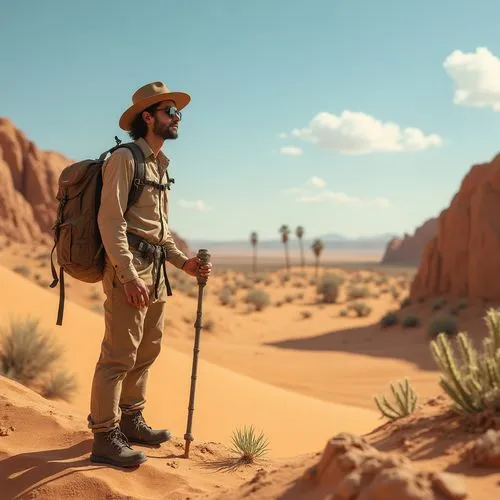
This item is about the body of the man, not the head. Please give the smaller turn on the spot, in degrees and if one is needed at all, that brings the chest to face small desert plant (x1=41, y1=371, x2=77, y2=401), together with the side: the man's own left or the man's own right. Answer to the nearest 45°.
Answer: approximately 90° to the man's own left

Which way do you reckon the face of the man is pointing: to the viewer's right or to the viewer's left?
to the viewer's right

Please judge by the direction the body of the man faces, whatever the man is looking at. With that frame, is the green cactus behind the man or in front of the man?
in front

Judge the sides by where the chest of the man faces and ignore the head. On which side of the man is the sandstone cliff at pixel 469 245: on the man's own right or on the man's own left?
on the man's own left

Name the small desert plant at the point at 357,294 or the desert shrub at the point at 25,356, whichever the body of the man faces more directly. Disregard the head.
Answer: the small desert plant

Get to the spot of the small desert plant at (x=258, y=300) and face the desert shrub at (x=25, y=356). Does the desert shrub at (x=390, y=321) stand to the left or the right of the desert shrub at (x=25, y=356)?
left

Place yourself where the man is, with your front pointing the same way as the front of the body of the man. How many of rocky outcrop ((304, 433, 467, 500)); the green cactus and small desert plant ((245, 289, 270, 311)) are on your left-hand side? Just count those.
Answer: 1

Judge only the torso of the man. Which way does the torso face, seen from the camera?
to the viewer's right

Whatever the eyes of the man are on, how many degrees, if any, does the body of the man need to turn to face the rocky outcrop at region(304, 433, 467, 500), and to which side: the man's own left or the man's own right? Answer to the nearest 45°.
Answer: approximately 45° to the man's own right

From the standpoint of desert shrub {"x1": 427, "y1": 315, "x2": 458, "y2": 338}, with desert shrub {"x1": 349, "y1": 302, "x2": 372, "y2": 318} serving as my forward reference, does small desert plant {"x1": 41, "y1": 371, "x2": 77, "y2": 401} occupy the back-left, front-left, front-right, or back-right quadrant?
back-left

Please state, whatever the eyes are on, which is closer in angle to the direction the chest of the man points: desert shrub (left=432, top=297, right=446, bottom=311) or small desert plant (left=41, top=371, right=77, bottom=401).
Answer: the desert shrub

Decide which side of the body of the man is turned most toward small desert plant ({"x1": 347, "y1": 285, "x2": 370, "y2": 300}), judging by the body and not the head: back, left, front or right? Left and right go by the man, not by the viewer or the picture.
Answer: left

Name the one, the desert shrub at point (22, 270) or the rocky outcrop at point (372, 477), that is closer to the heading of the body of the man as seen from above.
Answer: the rocky outcrop

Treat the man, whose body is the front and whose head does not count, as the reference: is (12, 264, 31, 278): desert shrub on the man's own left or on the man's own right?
on the man's own left
